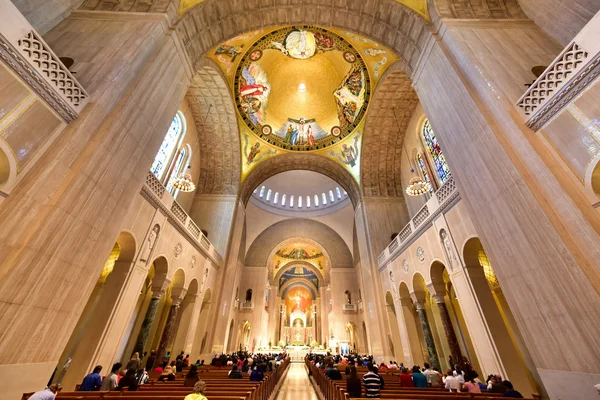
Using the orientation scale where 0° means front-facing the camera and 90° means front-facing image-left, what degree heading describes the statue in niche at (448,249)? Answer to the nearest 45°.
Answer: approximately 45°

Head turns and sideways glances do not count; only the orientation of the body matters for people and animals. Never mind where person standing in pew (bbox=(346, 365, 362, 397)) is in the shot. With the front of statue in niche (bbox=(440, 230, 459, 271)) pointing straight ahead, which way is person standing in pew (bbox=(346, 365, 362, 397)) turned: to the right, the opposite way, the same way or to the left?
to the right

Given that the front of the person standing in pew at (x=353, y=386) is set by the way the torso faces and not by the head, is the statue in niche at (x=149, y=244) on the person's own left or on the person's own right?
on the person's own left

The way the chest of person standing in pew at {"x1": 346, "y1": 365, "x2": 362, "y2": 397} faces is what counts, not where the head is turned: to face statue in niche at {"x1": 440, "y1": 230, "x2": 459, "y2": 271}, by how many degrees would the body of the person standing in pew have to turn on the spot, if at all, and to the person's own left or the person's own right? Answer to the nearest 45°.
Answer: approximately 45° to the person's own right

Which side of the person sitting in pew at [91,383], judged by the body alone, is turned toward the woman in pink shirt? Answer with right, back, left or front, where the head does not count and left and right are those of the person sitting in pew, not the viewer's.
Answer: right

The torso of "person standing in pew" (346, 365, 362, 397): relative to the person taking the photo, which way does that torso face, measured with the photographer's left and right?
facing away from the viewer

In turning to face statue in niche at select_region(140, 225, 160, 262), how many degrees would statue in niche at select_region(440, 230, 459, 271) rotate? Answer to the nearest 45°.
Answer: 0° — it already faces it

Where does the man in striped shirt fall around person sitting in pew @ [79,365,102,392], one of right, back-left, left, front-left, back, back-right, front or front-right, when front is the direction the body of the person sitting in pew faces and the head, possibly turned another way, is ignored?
right

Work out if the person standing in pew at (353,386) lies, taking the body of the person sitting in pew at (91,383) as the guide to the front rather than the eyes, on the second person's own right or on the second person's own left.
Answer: on the second person's own right

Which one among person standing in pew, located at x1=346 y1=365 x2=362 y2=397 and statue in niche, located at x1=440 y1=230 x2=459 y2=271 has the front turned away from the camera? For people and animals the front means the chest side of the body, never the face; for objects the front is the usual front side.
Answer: the person standing in pew

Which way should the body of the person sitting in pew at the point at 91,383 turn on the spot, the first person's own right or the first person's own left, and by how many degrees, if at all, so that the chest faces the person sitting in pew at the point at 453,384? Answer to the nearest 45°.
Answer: approximately 90° to the first person's own right

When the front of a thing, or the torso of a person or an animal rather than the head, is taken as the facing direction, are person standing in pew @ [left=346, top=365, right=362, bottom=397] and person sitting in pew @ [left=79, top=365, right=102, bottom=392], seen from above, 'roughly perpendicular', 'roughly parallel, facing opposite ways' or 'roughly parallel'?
roughly parallel

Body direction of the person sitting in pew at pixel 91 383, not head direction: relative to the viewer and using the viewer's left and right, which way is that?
facing away from the viewer and to the right of the viewer

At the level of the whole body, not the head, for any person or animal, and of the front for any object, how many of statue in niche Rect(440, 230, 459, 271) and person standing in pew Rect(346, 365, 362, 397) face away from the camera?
1

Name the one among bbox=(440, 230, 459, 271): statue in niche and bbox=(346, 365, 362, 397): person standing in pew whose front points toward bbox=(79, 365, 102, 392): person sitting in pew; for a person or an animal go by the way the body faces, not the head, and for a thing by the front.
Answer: the statue in niche

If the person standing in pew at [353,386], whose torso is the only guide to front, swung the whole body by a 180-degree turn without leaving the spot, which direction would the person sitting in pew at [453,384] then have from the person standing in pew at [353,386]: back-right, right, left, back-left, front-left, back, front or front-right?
back-left

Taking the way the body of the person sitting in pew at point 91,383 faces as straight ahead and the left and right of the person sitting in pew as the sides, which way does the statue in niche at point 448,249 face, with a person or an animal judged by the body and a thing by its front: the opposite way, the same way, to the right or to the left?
to the left

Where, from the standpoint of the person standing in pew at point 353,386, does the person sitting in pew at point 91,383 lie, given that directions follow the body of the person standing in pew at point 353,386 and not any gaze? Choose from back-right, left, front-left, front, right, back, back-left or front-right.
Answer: left
